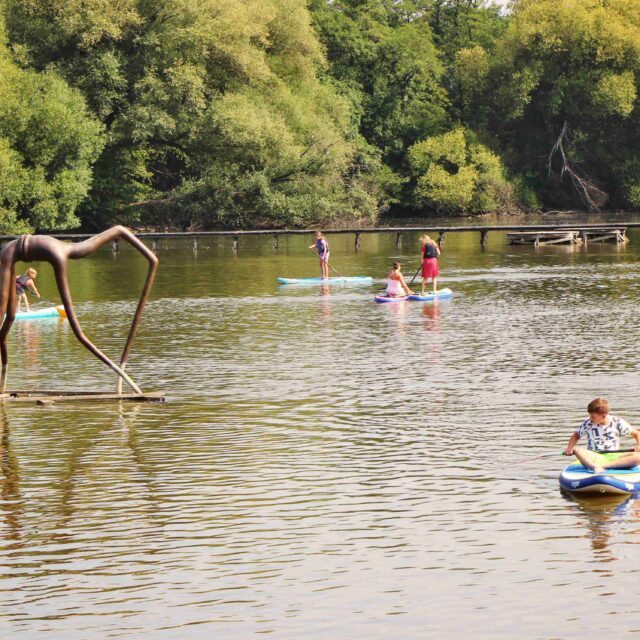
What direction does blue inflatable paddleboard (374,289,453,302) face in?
to the viewer's right

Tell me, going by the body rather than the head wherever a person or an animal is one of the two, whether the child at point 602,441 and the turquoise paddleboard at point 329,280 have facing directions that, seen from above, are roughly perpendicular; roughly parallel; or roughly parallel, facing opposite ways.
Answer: roughly perpendicular

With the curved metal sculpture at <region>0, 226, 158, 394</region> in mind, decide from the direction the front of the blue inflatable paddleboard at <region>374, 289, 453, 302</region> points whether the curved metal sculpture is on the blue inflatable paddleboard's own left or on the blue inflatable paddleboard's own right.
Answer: on the blue inflatable paddleboard's own left

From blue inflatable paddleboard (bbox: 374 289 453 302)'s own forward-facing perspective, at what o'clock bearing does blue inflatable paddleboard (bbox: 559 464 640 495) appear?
blue inflatable paddleboard (bbox: 559 464 640 495) is roughly at 3 o'clock from blue inflatable paddleboard (bbox: 374 289 453 302).
